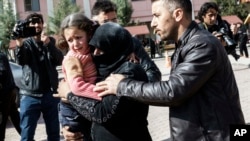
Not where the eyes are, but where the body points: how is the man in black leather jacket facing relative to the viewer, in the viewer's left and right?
facing to the left of the viewer

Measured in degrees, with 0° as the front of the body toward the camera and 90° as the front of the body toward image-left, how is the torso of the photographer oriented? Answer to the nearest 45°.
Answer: approximately 0°

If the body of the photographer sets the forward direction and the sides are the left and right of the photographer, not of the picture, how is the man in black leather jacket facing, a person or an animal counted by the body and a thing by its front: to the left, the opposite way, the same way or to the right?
to the right

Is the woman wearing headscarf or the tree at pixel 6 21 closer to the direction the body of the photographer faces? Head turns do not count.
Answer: the woman wearing headscarf

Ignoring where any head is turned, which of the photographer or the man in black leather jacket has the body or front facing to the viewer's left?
the man in black leather jacket

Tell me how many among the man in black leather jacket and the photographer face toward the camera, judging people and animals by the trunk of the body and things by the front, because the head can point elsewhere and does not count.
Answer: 1
